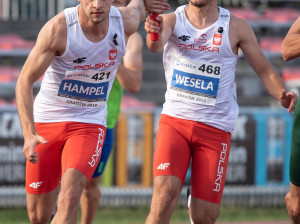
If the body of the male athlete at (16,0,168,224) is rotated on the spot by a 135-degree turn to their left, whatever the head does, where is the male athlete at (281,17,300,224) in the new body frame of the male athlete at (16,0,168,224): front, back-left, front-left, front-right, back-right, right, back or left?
front-right

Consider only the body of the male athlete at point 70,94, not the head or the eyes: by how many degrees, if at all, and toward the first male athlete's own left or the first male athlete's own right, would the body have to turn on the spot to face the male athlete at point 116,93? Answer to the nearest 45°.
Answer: approximately 180°

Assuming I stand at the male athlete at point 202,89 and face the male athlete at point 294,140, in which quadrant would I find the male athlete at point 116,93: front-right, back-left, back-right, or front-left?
back-left

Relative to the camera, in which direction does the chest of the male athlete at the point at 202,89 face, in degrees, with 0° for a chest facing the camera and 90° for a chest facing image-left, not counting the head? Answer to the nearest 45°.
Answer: approximately 0°

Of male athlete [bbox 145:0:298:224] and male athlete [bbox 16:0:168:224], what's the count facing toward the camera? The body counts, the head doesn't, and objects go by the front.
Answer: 2

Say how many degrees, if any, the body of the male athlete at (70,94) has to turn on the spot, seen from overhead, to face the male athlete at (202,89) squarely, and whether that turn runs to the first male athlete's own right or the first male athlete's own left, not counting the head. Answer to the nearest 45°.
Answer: approximately 90° to the first male athlete's own left

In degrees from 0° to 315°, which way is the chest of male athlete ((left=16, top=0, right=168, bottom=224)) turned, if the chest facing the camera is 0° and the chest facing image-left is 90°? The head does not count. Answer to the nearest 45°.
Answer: approximately 0°

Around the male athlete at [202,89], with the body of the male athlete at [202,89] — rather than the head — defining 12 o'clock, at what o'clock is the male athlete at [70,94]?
the male athlete at [70,94] is roughly at 2 o'clock from the male athlete at [202,89].
